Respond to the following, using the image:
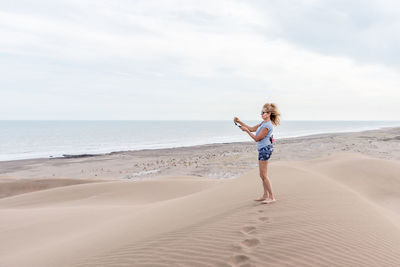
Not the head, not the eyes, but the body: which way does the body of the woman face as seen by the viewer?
to the viewer's left

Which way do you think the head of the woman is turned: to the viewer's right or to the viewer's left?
to the viewer's left
